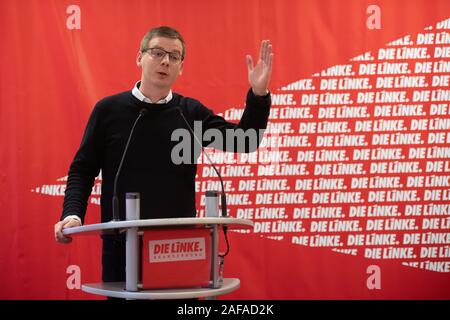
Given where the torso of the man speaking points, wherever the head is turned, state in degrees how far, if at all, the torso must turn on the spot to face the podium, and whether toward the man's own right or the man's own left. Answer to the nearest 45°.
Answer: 0° — they already face it

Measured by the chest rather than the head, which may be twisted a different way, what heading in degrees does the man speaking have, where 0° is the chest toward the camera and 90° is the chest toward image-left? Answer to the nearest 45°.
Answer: approximately 0°
